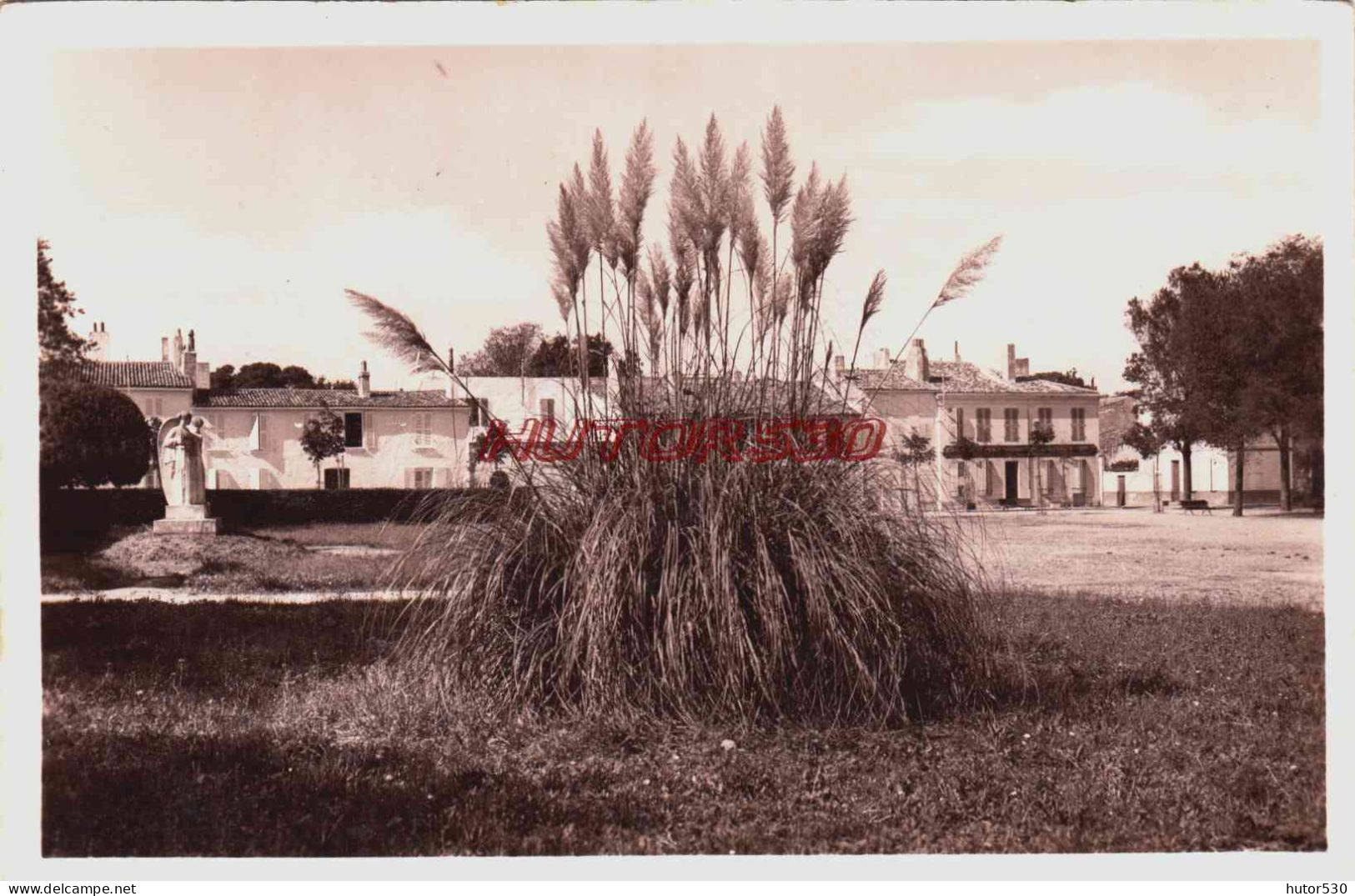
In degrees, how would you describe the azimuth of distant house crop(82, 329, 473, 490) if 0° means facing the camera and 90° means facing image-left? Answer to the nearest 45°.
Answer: approximately 0°

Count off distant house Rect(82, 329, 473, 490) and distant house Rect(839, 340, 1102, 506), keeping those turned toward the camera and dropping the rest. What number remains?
2

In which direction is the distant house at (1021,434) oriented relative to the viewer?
toward the camera
